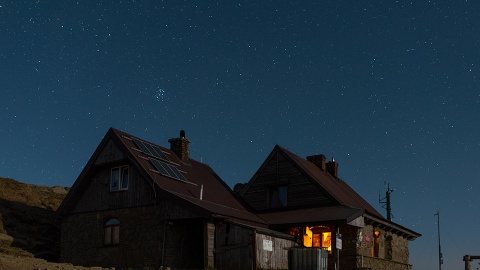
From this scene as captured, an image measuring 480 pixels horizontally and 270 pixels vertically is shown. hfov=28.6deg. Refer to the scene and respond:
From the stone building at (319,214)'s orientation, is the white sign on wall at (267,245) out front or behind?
out front

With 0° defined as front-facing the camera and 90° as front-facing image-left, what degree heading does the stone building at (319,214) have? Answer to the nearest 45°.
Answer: approximately 45°
